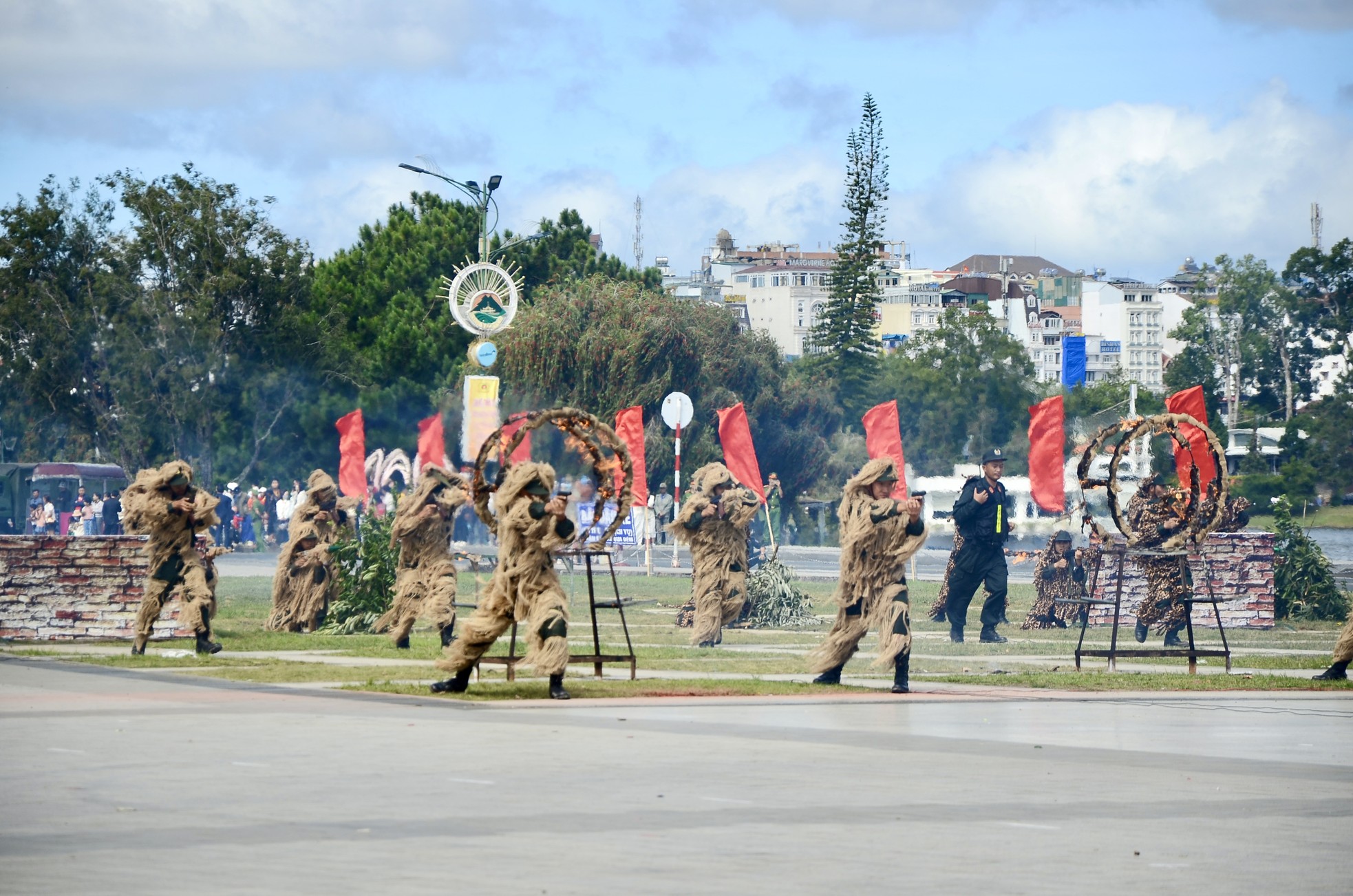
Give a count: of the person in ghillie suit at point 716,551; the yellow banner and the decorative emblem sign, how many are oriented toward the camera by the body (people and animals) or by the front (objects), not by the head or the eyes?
3

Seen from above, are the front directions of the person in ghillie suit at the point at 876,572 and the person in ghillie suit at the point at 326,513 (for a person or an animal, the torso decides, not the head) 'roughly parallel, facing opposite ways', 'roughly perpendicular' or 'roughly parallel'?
roughly parallel

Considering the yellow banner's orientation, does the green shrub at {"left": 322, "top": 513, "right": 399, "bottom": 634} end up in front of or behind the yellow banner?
in front

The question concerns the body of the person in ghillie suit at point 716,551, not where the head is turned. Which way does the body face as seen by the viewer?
toward the camera

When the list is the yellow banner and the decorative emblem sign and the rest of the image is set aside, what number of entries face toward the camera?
2

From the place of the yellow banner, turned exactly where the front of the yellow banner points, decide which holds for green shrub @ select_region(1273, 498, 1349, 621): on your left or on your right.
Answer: on your left

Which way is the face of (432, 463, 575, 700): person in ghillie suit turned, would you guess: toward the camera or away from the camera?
toward the camera

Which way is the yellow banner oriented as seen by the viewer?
toward the camera

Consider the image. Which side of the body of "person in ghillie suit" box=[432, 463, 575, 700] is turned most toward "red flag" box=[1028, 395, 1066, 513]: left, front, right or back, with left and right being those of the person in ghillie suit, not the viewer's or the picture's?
left
